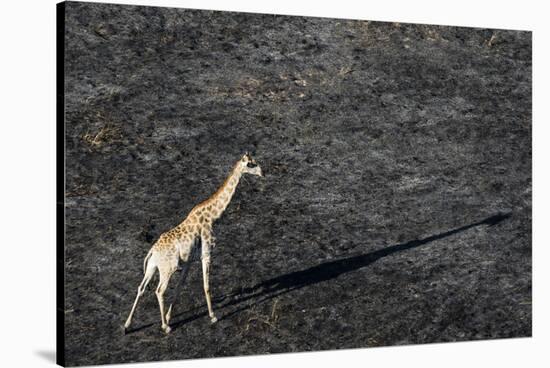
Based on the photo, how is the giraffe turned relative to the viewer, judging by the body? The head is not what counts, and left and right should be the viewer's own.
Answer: facing to the right of the viewer
